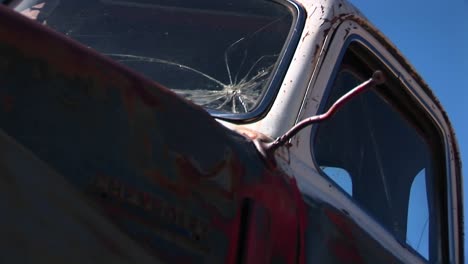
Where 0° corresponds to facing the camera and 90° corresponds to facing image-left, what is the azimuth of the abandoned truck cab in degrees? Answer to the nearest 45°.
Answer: approximately 45°
